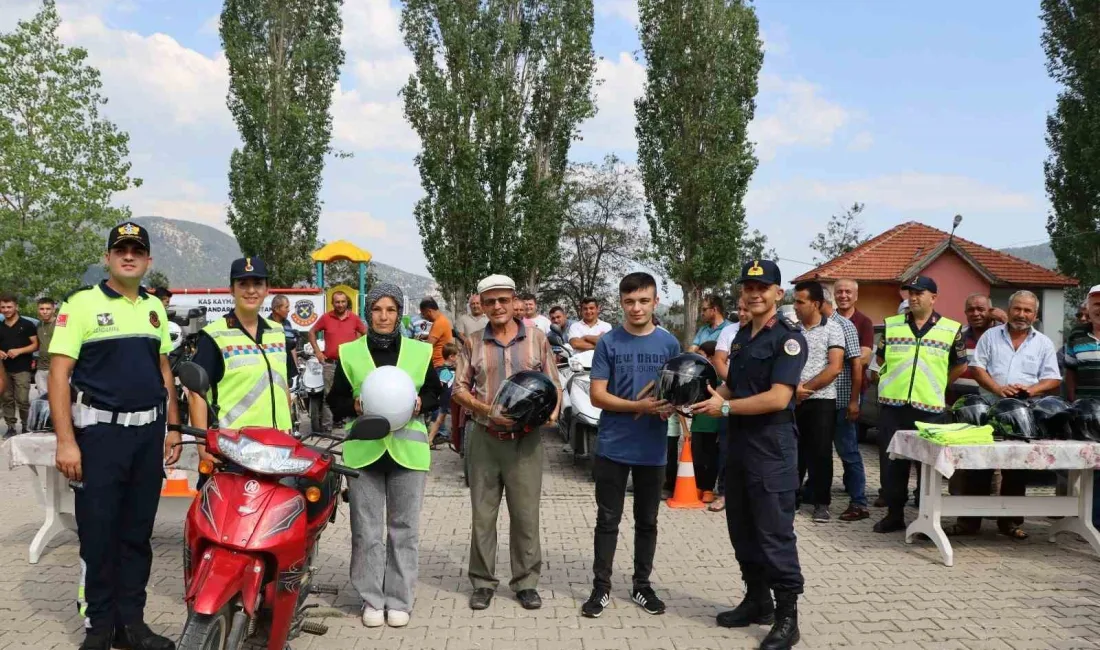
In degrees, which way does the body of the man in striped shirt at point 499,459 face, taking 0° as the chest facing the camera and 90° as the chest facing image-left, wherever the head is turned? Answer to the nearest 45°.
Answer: approximately 0°

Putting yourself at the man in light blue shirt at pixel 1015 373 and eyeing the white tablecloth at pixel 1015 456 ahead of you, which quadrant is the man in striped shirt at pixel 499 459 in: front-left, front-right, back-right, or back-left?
front-right

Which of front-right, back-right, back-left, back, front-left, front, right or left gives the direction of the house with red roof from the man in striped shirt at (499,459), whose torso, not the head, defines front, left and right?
back-left

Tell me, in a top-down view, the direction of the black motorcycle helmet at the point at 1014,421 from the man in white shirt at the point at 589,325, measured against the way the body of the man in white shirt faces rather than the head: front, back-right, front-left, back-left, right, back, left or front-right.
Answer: front-left

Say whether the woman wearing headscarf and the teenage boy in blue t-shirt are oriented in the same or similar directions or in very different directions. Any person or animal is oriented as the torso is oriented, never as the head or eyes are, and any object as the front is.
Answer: same or similar directions

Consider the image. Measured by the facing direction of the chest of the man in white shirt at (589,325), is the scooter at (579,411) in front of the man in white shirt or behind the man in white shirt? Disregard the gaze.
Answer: in front

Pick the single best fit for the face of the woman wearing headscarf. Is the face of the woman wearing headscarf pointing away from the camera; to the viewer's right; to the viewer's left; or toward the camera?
toward the camera

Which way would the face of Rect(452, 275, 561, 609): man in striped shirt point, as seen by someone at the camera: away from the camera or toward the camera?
toward the camera

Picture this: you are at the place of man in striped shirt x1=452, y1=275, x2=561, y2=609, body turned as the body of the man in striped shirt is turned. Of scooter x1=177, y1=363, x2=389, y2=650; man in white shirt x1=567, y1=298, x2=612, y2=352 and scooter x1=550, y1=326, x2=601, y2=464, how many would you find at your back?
2

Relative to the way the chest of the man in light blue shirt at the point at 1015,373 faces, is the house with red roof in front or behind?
behind

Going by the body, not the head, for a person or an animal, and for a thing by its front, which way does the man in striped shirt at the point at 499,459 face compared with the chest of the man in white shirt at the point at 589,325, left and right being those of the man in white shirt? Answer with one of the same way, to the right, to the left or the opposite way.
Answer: the same way

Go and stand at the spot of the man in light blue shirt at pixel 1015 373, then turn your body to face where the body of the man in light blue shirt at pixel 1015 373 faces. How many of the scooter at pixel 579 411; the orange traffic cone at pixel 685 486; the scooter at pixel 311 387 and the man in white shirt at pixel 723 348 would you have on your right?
4

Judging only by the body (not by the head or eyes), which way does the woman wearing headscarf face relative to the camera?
toward the camera

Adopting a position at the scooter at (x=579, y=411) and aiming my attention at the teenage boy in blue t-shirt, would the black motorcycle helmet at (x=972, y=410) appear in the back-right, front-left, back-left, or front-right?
front-left

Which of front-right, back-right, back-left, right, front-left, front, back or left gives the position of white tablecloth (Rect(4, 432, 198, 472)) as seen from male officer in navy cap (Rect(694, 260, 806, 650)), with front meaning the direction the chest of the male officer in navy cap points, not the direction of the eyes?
front-right

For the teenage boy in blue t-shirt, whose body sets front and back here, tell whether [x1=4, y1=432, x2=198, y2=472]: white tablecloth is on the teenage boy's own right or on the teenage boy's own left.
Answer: on the teenage boy's own right
